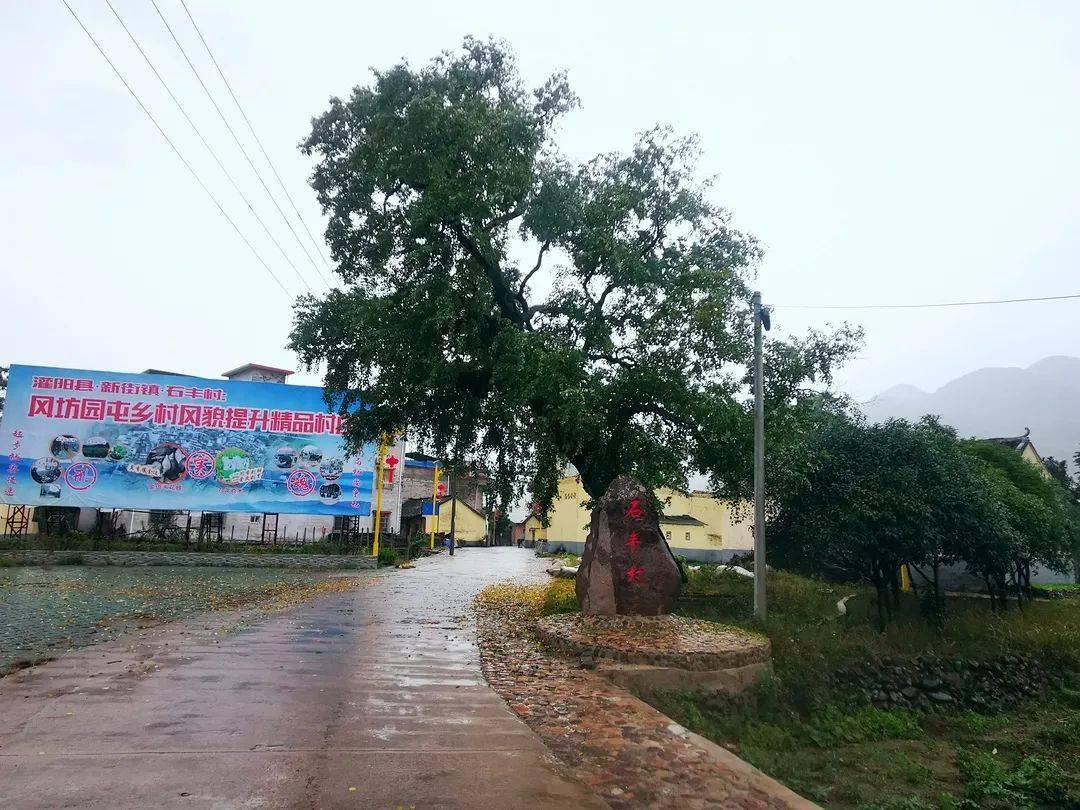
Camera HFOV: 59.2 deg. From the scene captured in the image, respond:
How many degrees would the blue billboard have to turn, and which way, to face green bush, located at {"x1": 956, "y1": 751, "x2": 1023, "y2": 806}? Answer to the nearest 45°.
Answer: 0° — it already faces it

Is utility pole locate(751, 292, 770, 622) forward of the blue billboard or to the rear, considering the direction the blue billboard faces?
forward

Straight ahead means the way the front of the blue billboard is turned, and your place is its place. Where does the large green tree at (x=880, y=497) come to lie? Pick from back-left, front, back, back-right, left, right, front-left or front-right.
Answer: front-left

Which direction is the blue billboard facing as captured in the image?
toward the camera

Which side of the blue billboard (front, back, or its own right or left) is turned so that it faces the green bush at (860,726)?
front

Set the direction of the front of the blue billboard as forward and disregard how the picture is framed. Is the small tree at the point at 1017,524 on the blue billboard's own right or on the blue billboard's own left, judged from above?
on the blue billboard's own left
